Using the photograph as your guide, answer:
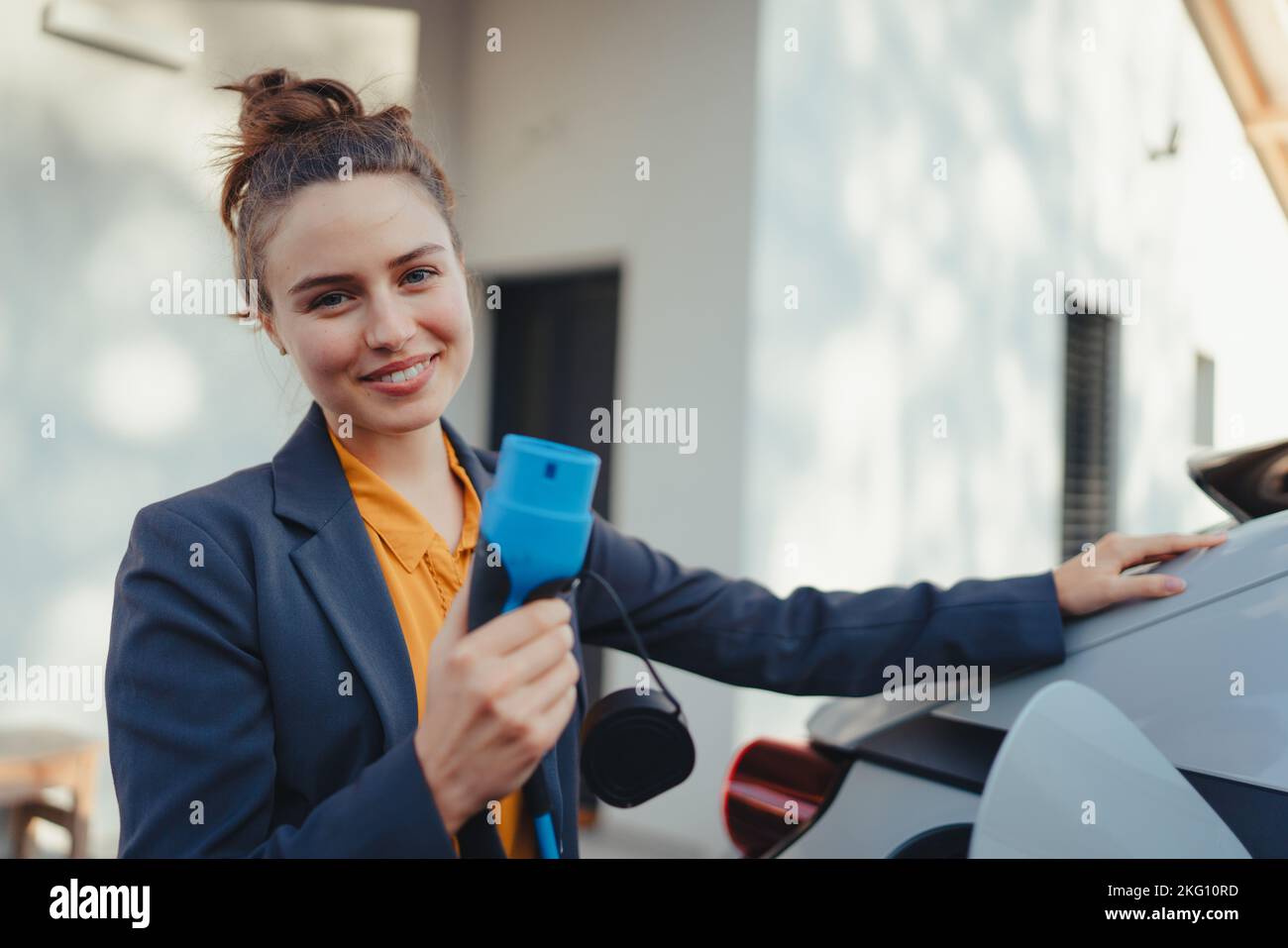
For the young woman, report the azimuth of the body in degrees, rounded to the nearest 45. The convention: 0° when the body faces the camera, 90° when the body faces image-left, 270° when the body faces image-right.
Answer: approximately 315°

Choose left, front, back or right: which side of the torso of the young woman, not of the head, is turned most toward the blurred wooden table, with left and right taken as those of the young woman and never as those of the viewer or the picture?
back
